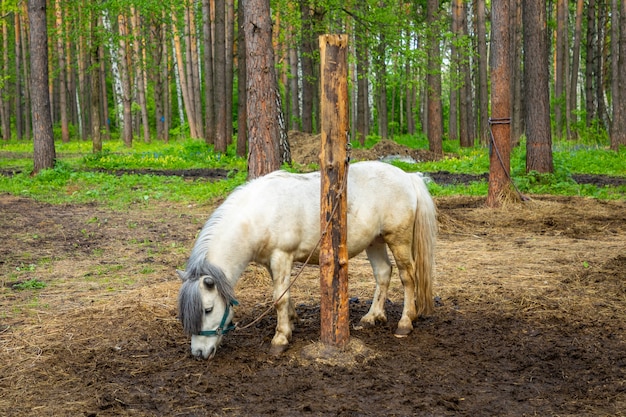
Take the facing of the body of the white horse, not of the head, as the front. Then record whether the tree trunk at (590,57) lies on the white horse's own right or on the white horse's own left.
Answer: on the white horse's own right

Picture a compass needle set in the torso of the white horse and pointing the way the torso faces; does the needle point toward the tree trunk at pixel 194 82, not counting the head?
no

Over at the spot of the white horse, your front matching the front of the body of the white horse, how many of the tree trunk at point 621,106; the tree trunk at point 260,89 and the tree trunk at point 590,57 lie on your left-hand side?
0

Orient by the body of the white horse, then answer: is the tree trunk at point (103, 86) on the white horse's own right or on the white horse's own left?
on the white horse's own right

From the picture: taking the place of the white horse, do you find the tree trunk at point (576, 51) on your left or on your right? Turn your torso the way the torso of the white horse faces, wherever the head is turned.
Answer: on your right

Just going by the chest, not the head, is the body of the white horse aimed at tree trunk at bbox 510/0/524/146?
no

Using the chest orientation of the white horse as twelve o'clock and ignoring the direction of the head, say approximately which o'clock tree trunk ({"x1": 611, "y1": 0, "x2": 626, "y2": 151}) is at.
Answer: The tree trunk is roughly at 4 o'clock from the white horse.

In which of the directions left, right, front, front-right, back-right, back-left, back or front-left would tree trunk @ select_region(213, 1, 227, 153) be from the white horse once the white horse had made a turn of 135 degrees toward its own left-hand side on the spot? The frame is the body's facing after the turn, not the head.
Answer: back-left

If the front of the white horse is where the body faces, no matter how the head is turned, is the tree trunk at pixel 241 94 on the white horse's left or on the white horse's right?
on the white horse's right

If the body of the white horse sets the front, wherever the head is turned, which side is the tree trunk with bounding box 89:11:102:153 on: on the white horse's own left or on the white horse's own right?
on the white horse's own right

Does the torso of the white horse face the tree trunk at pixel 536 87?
no

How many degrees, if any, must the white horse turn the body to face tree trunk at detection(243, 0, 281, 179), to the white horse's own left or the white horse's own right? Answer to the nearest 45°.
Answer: approximately 90° to the white horse's own right

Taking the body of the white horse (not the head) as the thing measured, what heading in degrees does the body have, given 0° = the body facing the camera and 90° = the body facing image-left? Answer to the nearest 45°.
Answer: approximately 90°

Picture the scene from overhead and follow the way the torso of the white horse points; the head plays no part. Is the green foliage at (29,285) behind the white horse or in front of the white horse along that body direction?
in front
